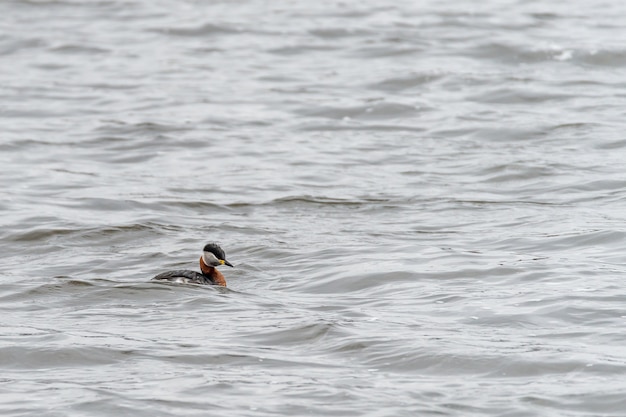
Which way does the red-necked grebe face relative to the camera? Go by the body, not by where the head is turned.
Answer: to the viewer's right
